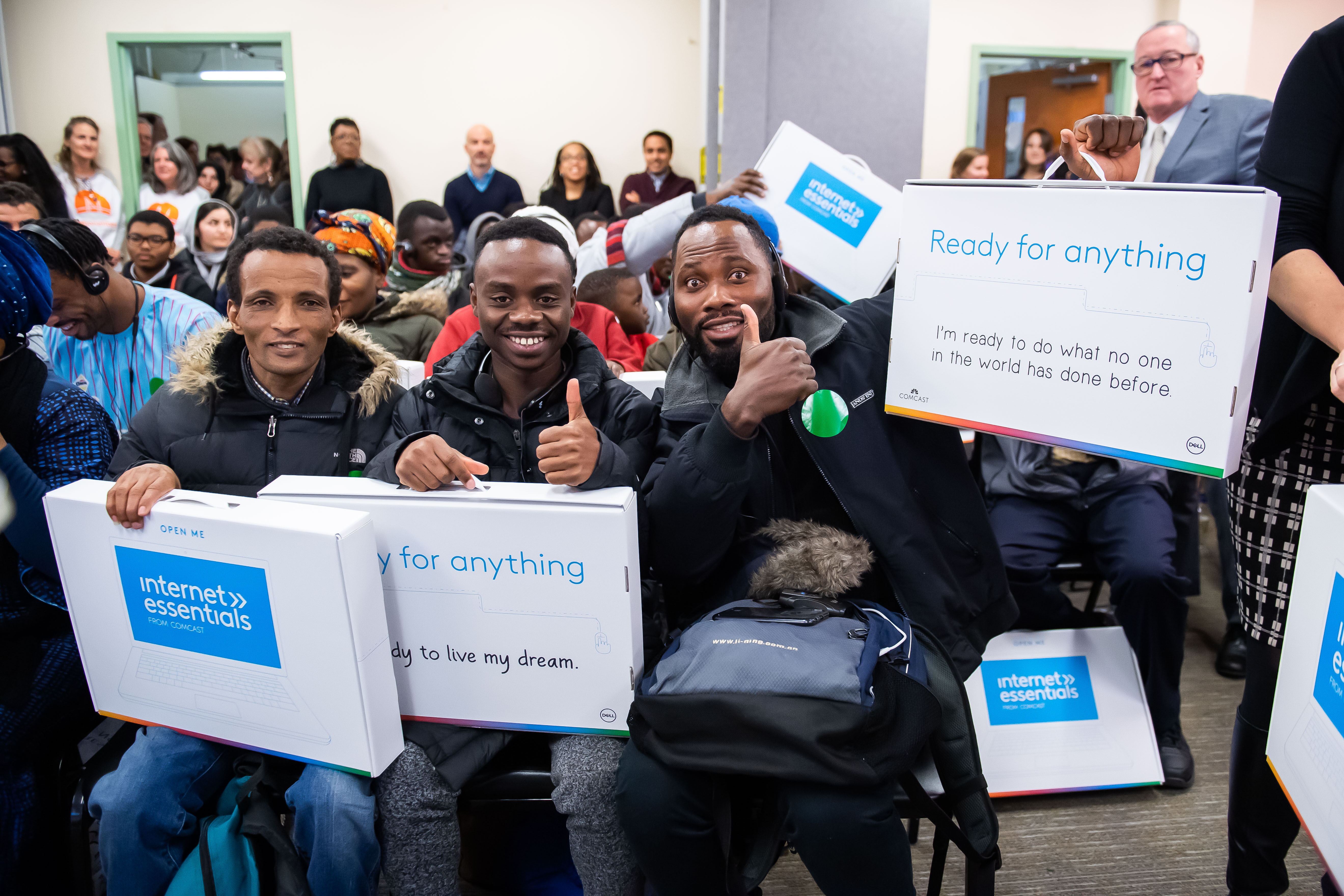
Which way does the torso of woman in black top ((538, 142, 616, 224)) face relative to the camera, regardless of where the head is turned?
toward the camera

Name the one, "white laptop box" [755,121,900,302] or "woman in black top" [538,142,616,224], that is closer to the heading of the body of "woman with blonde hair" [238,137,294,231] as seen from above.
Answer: the white laptop box

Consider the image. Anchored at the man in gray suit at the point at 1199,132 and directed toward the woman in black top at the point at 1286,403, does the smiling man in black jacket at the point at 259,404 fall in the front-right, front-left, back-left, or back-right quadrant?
front-right

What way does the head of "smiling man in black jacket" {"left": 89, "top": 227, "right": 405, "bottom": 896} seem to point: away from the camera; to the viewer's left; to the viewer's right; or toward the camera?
toward the camera

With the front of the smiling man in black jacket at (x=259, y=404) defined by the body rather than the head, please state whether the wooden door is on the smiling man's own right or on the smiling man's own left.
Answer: on the smiling man's own left

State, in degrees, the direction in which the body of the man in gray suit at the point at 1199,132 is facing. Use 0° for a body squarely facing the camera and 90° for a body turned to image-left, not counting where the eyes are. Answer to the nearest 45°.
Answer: approximately 45°

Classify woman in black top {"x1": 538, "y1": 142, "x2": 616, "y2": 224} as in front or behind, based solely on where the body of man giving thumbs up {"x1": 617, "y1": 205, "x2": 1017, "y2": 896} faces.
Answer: behind

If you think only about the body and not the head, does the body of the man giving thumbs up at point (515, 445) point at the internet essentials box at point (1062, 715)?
no

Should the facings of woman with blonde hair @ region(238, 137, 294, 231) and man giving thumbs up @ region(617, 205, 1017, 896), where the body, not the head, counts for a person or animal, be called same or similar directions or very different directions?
same or similar directions

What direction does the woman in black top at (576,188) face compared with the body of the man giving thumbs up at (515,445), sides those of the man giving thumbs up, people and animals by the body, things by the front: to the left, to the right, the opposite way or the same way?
the same way

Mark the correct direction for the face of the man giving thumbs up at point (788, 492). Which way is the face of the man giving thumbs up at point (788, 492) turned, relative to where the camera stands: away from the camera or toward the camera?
toward the camera

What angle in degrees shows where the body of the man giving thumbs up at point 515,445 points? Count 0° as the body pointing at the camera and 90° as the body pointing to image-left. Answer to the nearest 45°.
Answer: approximately 0°

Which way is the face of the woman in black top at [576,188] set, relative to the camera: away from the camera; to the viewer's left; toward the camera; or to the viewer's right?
toward the camera

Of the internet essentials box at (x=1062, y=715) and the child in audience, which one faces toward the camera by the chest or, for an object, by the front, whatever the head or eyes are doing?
the internet essentials box

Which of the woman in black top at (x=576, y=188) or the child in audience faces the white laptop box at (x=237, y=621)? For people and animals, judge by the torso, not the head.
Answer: the woman in black top

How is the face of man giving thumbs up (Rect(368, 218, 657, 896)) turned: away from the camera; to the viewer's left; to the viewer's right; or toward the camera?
toward the camera

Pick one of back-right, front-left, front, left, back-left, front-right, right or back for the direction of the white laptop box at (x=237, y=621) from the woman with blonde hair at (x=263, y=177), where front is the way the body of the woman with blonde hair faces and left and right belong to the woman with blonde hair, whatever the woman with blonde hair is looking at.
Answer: front-left

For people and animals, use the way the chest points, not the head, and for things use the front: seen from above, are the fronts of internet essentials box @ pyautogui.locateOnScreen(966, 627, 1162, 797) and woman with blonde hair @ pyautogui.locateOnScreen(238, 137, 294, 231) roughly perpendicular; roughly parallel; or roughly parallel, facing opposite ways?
roughly parallel

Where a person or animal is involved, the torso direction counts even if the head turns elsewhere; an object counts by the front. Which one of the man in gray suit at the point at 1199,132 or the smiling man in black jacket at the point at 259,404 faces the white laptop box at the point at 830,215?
the man in gray suit
